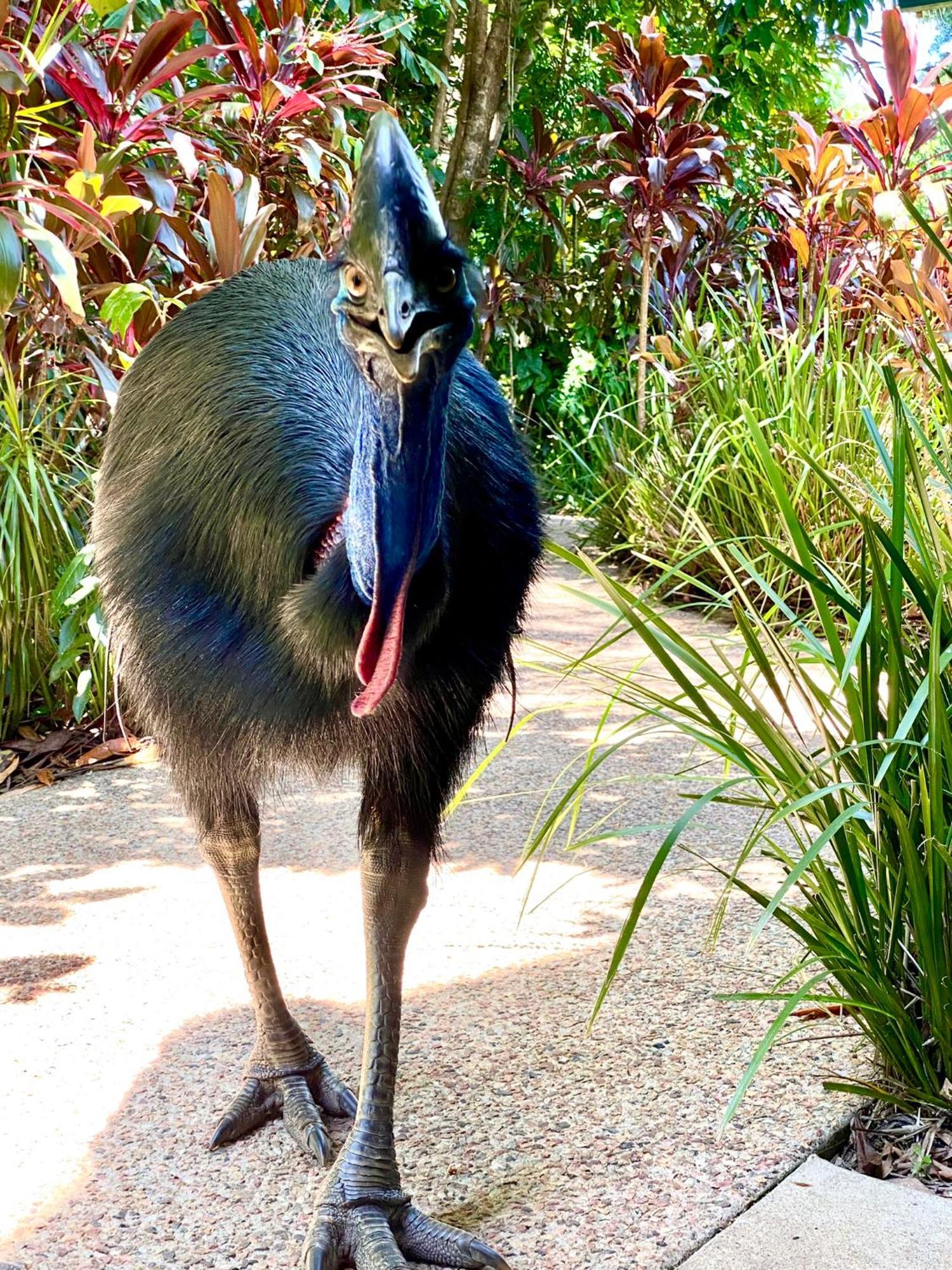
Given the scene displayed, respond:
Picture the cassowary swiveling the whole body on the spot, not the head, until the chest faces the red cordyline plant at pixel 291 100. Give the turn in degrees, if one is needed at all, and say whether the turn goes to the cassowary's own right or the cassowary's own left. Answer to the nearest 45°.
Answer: approximately 180°

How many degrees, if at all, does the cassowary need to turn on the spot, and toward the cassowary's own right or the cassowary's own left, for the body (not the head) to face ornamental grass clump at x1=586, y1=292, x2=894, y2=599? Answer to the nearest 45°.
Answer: approximately 135° to the cassowary's own left

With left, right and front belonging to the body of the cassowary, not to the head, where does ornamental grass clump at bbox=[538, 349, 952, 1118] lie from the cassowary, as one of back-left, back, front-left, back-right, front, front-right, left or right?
left

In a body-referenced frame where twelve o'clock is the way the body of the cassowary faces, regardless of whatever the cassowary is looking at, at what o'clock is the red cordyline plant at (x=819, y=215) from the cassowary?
The red cordyline plant is roughly at 7 o'clock from the cassowary.

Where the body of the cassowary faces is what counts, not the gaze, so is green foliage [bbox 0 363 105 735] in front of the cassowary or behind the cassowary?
behind

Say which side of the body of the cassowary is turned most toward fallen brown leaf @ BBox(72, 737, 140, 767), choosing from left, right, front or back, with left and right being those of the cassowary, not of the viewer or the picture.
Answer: back

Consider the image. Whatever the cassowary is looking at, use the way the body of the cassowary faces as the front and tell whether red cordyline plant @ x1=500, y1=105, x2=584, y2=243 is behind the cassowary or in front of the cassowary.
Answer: behind

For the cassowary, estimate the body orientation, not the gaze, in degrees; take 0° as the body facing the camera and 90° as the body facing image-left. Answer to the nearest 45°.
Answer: approximately 0°

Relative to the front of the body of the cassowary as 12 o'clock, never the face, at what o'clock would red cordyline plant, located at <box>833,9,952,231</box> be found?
The red cordyline plant is roughly at 7 o'clock from the cassowary.

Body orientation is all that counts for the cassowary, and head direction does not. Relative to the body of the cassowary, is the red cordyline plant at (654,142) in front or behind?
behind
